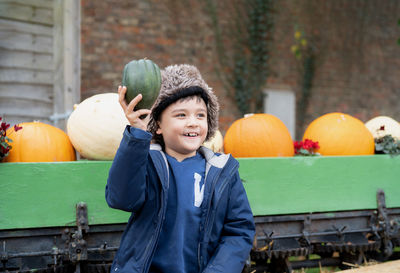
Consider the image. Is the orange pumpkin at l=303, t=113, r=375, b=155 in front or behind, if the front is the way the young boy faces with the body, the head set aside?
behind

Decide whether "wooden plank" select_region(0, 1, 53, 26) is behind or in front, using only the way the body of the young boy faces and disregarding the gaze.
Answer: behind

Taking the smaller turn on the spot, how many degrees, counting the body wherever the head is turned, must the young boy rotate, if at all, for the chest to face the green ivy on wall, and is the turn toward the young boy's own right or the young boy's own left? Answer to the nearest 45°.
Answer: approximately 180°

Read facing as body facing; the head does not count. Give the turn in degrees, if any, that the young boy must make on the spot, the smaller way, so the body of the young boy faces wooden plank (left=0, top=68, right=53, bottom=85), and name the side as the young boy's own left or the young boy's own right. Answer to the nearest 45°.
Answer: approximately 135° to the young boy's own right

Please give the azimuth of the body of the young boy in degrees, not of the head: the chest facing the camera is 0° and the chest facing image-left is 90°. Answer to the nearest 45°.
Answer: approximately 0°

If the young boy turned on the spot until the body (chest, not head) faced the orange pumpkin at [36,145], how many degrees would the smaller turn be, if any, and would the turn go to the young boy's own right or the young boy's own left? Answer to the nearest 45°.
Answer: approximately 135° to the young boy's own right

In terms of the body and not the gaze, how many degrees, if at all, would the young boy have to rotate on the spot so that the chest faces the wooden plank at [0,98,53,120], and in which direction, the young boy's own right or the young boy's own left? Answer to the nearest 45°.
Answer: approximately 135° to the young boy's own right

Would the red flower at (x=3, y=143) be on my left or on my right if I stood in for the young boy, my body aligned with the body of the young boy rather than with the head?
on my right

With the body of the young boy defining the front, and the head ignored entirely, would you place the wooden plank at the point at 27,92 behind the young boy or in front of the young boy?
behind
